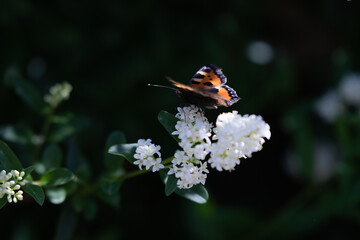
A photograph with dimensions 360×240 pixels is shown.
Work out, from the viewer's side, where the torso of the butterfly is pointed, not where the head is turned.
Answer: to the viewer's left

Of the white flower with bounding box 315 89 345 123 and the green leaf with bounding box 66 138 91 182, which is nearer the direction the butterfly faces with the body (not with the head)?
the green leaf
